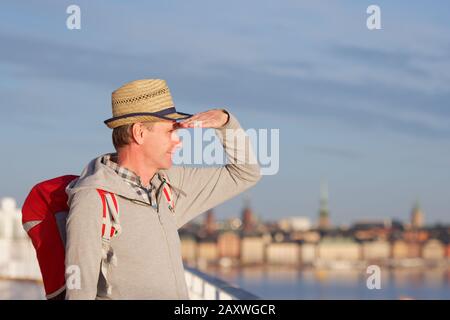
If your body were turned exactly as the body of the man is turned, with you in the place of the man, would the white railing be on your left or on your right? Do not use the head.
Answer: on your left

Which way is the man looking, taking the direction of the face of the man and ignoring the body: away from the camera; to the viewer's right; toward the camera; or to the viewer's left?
to the viewer's right

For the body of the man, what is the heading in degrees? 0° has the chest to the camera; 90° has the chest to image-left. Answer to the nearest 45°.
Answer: approximately 315°
